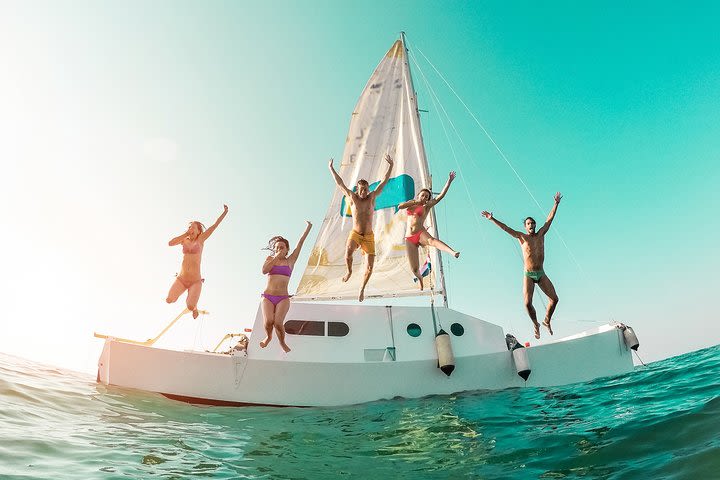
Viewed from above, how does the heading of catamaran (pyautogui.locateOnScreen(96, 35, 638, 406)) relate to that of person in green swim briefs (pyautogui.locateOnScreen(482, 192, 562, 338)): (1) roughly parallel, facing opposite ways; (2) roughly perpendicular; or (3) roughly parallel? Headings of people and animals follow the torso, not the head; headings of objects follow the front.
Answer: roughly perpendicular

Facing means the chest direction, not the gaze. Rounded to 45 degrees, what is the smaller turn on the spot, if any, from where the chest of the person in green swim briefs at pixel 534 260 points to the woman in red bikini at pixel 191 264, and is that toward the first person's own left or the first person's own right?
approximately 45° to the first person's own right

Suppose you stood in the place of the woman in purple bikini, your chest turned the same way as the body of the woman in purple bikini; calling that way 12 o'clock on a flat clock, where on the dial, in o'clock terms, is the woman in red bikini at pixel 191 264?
The woman in red bikini is roughly at 4 o'clock from the woman in purple bikini.

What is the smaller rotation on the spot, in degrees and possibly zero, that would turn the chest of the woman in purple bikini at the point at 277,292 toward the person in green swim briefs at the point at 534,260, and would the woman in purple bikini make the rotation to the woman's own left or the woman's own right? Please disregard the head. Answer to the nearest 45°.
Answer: approximately 90° to the woman's own left

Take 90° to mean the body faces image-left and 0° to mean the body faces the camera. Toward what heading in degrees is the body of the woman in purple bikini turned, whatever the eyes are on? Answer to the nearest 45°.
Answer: approximately 0°
